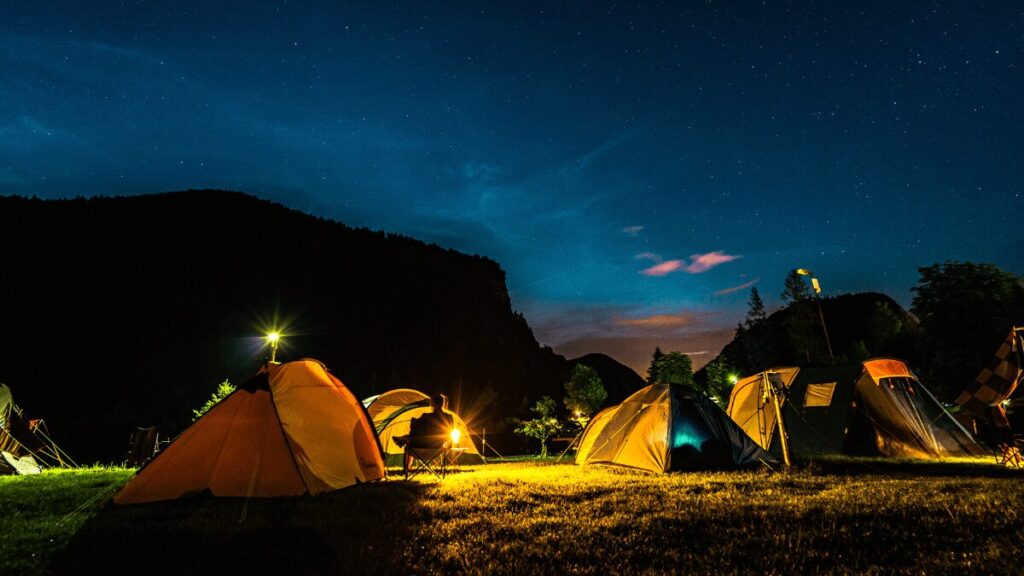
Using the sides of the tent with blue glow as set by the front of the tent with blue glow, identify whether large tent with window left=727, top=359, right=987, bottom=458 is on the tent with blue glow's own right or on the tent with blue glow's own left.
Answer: on the tent with blue glow's own left

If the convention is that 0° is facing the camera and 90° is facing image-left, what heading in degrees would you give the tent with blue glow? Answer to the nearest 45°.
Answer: approximately 315°

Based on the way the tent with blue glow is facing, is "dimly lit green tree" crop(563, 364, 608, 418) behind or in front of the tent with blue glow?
behind

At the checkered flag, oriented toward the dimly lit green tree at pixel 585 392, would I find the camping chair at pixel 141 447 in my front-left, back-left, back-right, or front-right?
front-left

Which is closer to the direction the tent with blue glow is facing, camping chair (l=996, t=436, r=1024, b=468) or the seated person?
the camping chair

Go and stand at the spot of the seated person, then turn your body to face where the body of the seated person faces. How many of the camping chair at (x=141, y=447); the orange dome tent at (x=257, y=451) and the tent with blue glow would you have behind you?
1

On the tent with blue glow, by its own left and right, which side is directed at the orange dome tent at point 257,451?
right

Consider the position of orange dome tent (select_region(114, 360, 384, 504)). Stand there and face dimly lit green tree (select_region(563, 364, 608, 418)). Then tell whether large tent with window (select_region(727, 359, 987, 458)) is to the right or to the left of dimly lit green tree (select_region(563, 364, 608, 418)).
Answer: right

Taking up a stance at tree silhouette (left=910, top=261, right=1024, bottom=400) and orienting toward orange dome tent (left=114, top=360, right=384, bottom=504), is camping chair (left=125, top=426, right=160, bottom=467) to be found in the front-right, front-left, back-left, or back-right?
front-right
